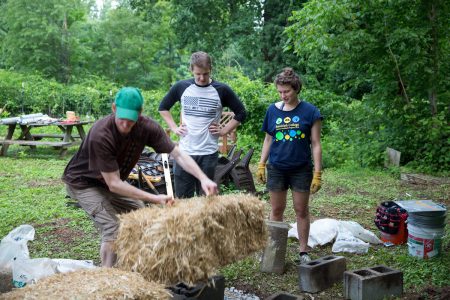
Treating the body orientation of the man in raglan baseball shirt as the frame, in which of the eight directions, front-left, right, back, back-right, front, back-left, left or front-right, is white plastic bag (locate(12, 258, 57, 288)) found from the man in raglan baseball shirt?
front-right

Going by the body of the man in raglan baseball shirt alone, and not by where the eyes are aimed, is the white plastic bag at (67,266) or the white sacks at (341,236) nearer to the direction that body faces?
the white plastic bag

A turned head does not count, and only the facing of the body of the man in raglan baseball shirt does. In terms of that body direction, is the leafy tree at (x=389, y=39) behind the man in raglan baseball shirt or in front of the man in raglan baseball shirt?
behind

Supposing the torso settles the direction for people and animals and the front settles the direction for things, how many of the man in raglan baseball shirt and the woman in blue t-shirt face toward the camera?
2

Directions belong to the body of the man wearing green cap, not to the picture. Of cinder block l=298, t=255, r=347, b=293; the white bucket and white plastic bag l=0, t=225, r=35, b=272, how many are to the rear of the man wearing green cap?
1

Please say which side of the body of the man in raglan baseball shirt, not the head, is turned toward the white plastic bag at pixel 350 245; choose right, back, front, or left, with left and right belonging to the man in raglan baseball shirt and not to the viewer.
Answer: left

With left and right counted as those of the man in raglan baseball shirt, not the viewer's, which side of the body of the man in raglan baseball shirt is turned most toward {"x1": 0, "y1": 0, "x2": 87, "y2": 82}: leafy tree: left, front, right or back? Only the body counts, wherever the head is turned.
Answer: back

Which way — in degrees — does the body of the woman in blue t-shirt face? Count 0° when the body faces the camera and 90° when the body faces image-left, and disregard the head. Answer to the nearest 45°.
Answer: approximately 0°

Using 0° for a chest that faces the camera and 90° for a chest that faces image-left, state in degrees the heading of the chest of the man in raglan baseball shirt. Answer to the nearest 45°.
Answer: approximately 0°

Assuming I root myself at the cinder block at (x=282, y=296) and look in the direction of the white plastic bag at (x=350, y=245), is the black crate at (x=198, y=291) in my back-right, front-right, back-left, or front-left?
back-left

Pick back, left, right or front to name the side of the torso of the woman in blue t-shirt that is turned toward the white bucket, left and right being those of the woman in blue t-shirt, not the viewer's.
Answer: left
